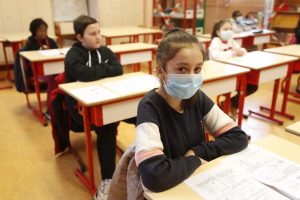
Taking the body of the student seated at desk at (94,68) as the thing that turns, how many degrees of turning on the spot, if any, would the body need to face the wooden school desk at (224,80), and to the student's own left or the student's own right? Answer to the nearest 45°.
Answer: approximately 45° to the student's own left

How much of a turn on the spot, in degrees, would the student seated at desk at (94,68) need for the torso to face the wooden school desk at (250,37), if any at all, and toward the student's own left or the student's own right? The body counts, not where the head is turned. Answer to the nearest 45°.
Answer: approximately 90° to the student's own left

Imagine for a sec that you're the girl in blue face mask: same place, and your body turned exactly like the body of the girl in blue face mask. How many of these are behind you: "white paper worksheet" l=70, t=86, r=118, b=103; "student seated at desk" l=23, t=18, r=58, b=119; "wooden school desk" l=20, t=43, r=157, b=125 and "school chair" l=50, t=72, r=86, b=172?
4

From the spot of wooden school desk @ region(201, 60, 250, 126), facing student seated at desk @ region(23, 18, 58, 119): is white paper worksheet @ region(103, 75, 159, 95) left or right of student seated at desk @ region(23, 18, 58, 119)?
left

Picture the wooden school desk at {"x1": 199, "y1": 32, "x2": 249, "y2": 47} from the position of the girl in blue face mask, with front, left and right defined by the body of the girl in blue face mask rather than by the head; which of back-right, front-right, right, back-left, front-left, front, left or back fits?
back-left

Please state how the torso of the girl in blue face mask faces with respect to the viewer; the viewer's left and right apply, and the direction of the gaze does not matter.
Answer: facing the viewer and to the right of the viewer
